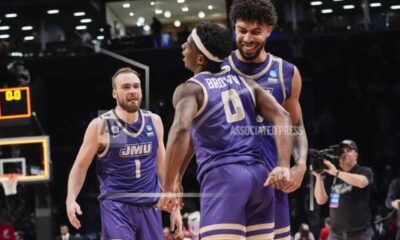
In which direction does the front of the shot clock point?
toward the camera

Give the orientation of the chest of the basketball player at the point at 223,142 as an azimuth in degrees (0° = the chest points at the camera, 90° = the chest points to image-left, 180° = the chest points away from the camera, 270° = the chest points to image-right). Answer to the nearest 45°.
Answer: approximately 135°

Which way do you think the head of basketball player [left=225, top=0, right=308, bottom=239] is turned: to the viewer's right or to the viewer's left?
to the viewer's left

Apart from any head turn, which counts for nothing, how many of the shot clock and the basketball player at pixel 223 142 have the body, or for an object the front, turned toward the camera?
1

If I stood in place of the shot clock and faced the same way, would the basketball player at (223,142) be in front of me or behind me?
in front

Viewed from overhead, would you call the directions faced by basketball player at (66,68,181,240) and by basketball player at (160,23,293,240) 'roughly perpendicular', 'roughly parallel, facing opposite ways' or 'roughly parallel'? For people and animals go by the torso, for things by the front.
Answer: roughly parallel, facing opposite ways

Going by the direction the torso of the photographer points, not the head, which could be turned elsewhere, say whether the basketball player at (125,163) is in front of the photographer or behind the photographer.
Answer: in front

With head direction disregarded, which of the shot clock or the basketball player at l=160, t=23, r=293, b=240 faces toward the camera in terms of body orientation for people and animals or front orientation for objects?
the shot clock

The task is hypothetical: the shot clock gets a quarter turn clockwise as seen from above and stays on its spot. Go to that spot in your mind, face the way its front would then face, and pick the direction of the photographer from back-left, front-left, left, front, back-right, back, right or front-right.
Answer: back

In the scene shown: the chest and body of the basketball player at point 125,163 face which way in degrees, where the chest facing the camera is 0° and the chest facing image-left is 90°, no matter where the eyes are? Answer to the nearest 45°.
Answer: approximately 315°
